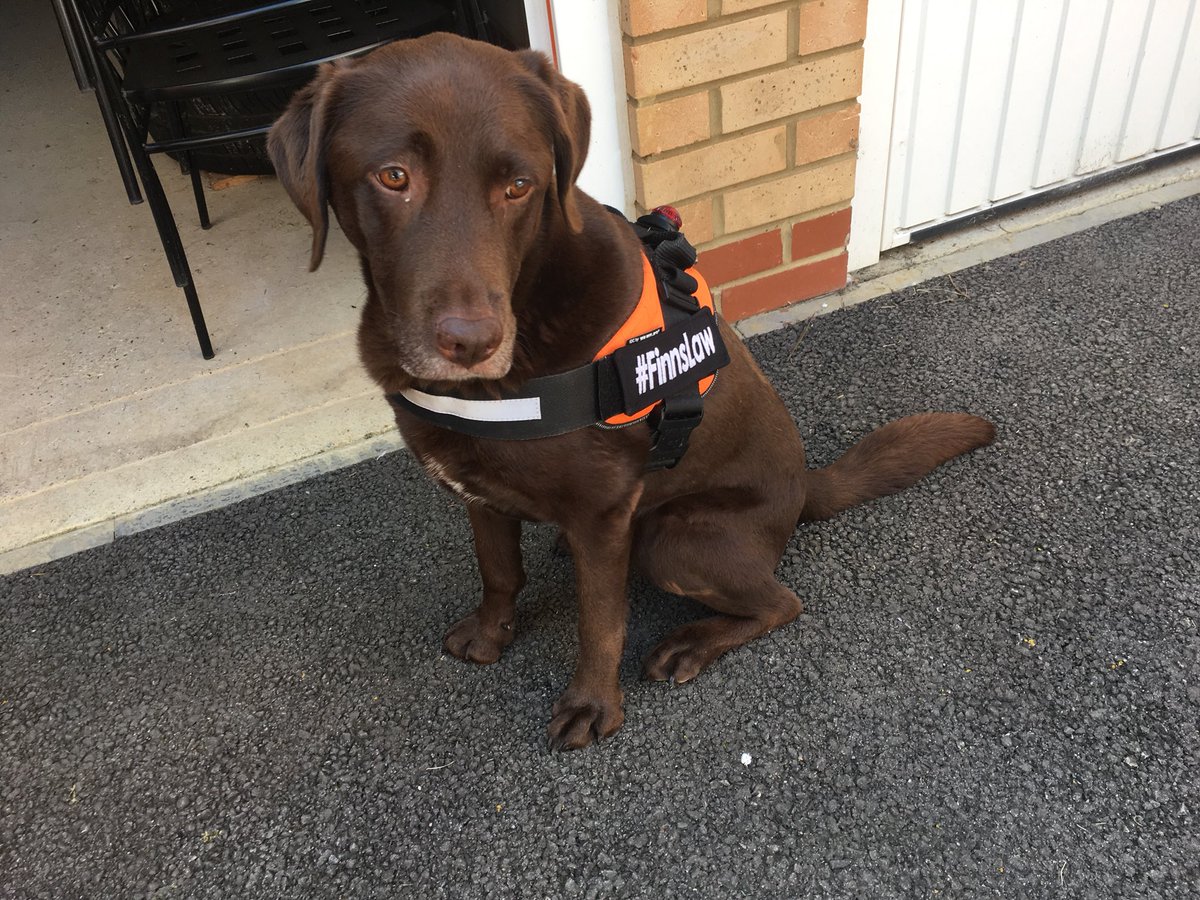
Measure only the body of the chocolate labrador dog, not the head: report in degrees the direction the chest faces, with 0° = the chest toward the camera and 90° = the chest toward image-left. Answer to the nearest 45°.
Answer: approximately 45°

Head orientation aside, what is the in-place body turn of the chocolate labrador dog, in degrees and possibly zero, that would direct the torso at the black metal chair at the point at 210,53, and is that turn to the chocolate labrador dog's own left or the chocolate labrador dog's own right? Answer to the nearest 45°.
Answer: approximately 90° to the chocolate labrador dog's own right

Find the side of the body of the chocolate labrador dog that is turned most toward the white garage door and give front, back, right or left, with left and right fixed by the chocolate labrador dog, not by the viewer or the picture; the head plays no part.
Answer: back
